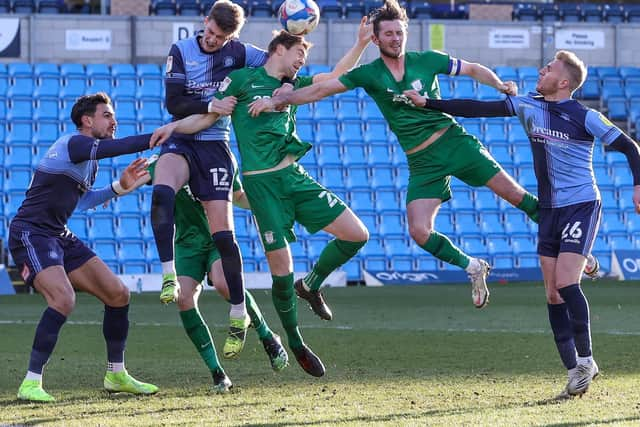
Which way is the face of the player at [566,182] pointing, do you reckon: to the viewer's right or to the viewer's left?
to the viewer's left

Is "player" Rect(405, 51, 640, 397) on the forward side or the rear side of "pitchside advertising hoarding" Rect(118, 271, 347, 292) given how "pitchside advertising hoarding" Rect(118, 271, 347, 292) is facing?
on the forward side

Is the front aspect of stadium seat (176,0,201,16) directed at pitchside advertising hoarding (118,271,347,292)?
yes

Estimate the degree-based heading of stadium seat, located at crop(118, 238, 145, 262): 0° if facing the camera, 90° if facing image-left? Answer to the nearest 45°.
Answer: approximately 0°

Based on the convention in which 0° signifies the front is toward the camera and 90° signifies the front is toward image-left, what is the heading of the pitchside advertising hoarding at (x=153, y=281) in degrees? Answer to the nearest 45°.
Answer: approximately 0°

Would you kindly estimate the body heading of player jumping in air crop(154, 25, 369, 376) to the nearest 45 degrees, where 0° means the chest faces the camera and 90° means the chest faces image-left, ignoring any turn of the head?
approximately 315°

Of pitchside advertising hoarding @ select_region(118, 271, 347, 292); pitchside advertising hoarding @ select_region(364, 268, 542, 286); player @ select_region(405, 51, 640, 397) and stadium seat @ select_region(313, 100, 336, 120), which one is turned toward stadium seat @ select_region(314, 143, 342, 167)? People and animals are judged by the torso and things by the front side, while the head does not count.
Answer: stadium seat @ select_region(313, 100, 336, 120)

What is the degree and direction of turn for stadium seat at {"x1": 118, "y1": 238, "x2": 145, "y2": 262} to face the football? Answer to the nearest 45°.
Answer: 0° — it already faces it

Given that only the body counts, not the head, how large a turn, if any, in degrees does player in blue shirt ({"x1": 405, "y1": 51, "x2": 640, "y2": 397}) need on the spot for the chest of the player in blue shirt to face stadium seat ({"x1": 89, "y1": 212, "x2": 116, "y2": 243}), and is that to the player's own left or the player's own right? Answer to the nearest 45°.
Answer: approximately 90° to the player's own right

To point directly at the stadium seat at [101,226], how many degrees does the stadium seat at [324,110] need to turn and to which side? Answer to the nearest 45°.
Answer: approximately 45° to its right
